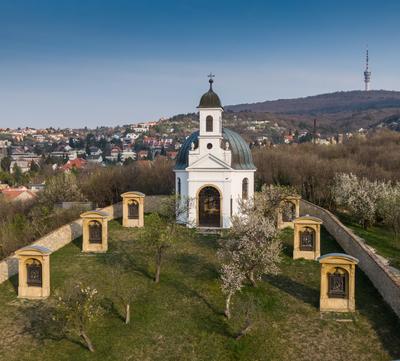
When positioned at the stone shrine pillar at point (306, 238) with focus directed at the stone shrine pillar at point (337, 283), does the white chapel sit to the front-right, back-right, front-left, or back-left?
back-right

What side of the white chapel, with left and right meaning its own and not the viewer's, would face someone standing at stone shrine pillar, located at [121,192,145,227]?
right

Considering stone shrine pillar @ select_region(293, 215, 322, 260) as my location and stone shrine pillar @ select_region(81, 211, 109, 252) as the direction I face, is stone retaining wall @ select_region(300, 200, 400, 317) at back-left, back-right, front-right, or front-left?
back-left

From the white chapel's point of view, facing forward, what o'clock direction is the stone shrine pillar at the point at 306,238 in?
The stone shrine pillar is roughly at 11 o'clock from the white chapel.

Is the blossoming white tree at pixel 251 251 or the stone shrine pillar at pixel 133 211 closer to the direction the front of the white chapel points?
the blossoming white tree

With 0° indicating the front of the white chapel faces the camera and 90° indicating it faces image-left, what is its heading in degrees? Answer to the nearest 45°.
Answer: approximately 0°

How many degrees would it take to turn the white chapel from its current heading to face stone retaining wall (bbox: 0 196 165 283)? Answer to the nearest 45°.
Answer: approximately 45° to its right

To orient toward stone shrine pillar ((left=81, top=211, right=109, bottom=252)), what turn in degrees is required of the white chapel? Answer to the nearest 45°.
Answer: approximately 45° to its right

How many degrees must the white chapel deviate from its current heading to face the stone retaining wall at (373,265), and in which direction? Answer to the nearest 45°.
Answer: approximately 45° to its left
